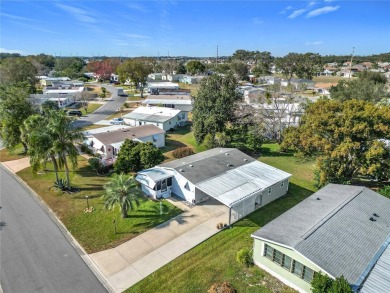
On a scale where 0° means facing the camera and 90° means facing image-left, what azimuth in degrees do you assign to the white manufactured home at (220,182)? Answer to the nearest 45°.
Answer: approximately 45°

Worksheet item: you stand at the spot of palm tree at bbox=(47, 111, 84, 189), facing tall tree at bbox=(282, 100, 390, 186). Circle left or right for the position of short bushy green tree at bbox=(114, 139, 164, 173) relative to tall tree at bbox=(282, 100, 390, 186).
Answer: left

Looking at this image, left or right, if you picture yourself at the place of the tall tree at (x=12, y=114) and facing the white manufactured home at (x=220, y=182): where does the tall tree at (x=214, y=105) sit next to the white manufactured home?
left

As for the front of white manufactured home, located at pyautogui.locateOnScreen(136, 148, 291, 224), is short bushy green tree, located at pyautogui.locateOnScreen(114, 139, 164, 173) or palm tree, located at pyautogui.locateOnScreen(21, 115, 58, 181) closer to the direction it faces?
the palm tree

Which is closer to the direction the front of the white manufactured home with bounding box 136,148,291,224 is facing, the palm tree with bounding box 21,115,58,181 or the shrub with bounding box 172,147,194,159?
the palm tree

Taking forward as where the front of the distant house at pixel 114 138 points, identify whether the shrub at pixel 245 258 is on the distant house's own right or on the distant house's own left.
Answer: on the distant house's own left

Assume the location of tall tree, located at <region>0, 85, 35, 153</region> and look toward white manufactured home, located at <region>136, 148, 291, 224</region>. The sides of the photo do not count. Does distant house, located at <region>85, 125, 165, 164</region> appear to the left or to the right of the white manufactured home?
left

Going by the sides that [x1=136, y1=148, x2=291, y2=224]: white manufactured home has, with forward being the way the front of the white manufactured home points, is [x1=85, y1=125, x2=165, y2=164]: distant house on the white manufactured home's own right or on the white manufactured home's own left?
on the white manufactured home's own right

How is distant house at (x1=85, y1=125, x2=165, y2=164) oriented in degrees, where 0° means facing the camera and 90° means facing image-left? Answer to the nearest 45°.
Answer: approximately 45°

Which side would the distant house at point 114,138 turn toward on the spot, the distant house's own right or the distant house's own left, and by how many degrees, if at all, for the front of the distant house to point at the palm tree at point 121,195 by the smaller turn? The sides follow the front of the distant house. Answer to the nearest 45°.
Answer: approximately 45° to the distant house's own left

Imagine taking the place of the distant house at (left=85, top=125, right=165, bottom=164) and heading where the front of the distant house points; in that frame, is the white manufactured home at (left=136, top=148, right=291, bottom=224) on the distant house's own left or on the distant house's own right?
on the distant house's own left
